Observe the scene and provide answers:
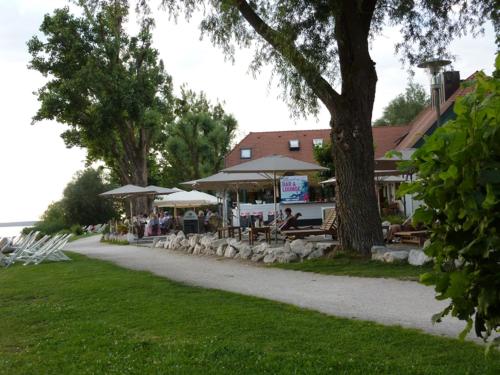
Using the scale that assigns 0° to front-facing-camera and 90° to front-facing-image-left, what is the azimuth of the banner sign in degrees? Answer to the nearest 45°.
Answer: approximately 0°

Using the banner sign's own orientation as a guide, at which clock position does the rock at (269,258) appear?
The rock is roughly at 12 o'clock from the banner sign.

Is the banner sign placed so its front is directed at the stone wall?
yes

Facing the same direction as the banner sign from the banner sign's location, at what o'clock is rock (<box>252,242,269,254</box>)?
The rock is roughly at 12 o'clock from the banner sign.

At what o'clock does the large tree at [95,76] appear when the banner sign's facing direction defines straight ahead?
The large tree is roughly at 3 o'clock from the banner sign.

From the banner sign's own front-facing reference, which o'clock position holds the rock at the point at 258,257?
The rock is roughly at 12 o'clock from the banner sign.

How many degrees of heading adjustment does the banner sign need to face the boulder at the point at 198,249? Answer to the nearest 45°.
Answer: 0° — it already faces it
